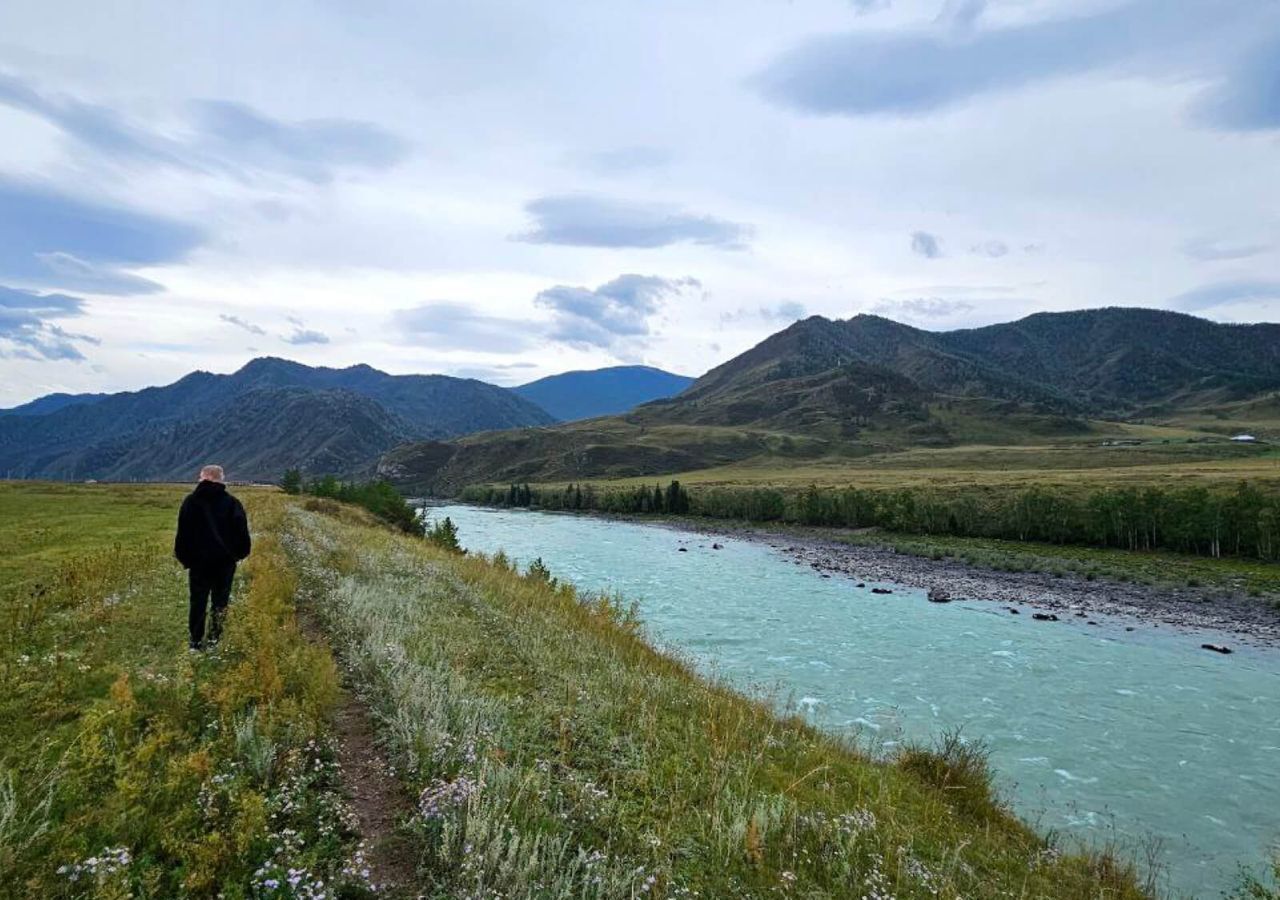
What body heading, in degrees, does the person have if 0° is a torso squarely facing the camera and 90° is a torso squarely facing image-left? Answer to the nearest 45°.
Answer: approximately 180°

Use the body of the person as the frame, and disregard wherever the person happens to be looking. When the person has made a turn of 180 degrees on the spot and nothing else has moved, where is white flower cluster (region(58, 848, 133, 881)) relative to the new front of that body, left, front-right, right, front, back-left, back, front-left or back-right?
front
